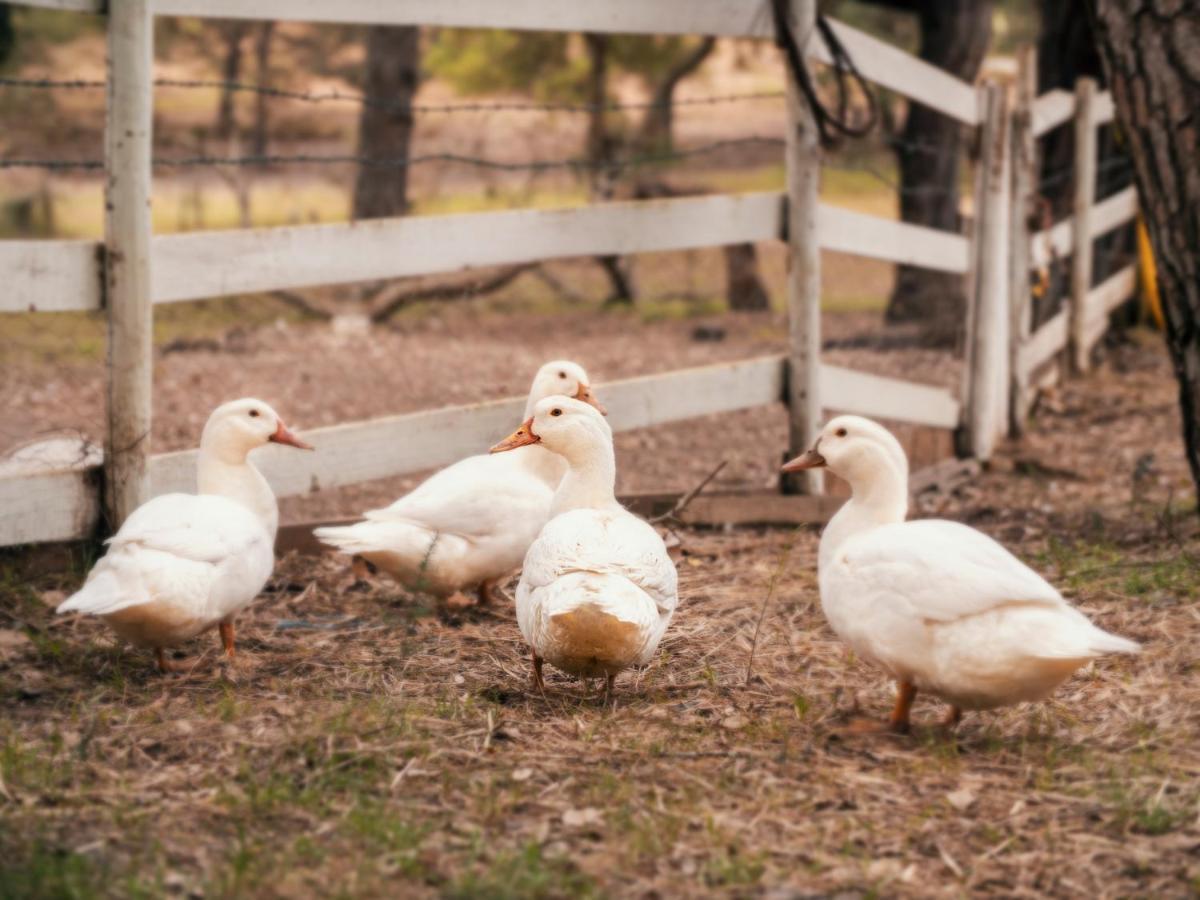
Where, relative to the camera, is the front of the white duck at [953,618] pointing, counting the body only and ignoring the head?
to the viewer's left

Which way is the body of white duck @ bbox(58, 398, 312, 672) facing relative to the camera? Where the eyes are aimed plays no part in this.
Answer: to the viewer's right

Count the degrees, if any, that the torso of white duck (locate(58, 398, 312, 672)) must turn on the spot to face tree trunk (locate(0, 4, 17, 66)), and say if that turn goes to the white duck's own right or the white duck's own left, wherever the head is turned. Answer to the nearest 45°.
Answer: approximately 90° to the white duck's own left

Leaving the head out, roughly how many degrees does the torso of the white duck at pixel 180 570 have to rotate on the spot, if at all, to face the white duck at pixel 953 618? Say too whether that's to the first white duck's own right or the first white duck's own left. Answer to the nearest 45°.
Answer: approximately 45° to the first white duck's own right

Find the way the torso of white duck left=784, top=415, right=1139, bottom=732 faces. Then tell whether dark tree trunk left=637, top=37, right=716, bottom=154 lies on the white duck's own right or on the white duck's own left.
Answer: on the white duck's own right

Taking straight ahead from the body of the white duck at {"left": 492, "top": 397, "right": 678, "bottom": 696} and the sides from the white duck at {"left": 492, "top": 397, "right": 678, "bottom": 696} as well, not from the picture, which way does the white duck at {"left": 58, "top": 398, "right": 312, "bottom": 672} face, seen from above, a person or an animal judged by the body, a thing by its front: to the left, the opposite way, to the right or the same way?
to the right

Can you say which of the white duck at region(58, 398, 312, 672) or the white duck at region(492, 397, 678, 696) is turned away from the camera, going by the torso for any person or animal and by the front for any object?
the white duck at region(492, 397, 678, 696)

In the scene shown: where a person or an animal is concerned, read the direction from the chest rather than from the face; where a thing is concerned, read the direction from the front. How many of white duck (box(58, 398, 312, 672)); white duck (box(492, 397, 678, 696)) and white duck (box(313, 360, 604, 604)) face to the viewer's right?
2

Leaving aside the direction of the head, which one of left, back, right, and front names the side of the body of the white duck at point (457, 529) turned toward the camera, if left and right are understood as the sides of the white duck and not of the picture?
right

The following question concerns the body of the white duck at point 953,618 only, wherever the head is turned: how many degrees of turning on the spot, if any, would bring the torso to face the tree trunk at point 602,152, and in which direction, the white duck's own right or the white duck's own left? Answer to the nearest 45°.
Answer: approximately 90° to the white duck's own right

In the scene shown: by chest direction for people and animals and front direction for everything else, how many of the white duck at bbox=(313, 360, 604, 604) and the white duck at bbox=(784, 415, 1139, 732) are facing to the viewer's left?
1

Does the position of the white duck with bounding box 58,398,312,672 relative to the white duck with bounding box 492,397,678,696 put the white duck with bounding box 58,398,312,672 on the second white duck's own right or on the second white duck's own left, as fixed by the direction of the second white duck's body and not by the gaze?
on the second white duck's own left

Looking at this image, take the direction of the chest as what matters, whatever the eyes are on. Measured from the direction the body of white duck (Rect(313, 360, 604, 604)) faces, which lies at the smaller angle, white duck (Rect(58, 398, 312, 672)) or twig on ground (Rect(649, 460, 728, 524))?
the twig on ground
